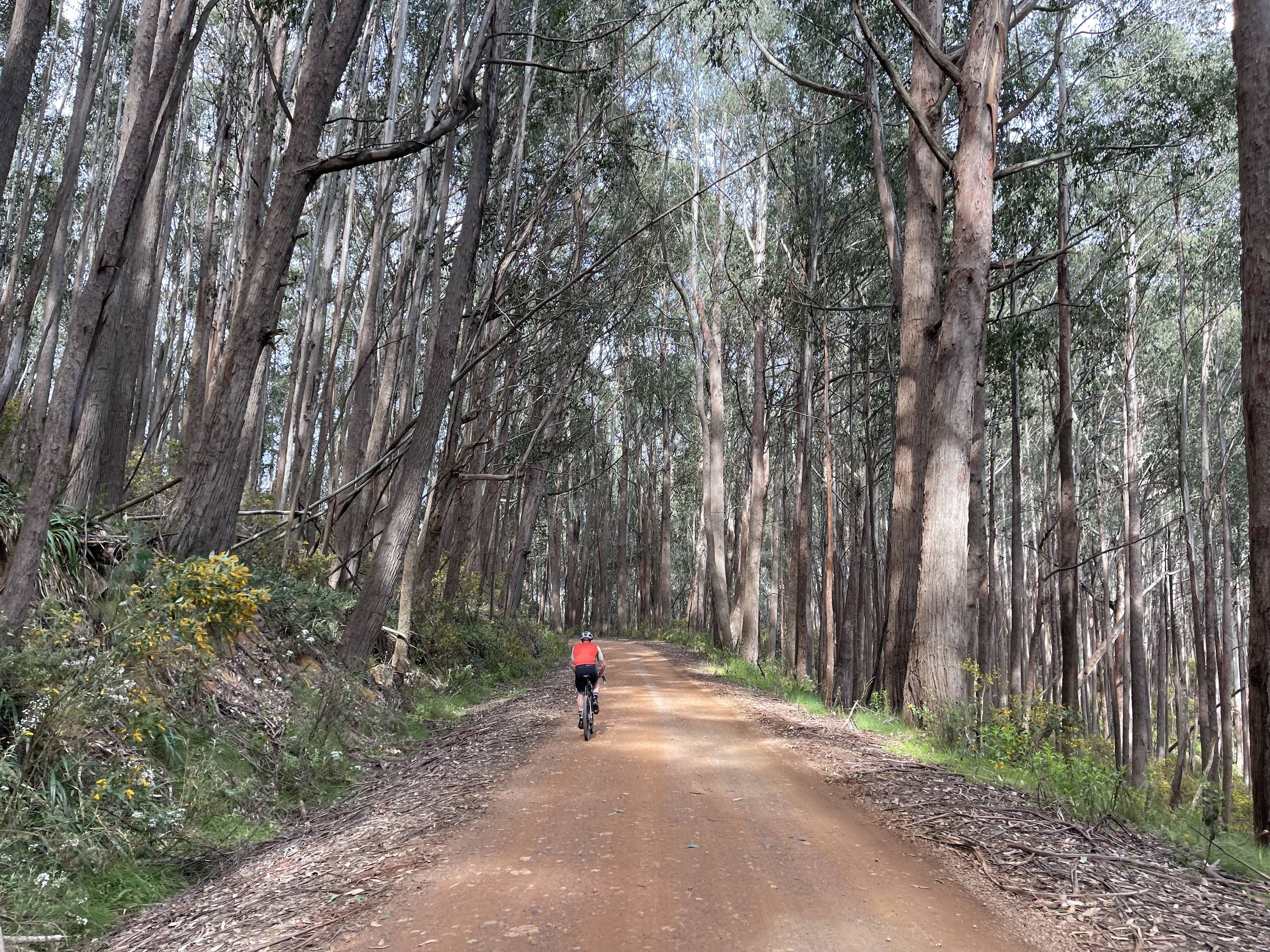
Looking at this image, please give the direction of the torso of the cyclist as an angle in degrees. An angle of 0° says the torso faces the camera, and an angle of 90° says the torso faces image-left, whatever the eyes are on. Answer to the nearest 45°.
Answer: approximately 180°

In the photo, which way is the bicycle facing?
away from the camera

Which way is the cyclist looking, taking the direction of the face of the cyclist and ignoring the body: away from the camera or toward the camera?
away from the camera
